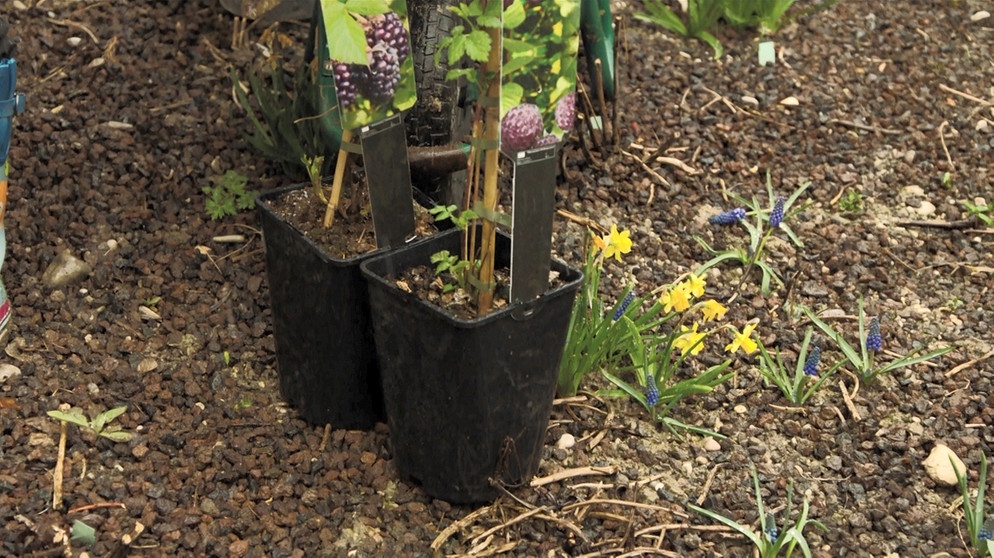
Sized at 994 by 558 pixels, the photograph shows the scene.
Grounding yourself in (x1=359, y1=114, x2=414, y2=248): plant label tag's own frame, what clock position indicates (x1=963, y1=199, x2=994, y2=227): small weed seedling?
The small weed seedling is roughly at 8 o'clock from the plant label tag.

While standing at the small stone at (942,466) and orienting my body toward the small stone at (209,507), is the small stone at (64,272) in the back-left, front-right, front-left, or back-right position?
front-right

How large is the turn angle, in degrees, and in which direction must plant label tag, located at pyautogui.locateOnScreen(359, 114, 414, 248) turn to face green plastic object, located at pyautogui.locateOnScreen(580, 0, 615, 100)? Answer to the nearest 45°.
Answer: approximately 135° to its left

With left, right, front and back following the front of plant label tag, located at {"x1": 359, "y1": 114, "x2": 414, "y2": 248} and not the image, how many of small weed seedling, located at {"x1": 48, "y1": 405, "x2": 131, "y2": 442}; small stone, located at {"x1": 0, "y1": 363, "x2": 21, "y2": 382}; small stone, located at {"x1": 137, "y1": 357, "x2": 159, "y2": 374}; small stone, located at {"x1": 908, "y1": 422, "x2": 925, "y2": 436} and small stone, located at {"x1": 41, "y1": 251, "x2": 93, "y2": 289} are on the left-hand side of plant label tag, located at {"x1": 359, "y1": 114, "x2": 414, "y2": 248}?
1

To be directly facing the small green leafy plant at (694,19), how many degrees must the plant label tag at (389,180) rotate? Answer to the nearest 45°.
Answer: approximately 135° to its left

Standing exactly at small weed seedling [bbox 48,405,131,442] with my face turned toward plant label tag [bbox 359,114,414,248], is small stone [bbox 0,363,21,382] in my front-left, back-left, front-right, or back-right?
back-left

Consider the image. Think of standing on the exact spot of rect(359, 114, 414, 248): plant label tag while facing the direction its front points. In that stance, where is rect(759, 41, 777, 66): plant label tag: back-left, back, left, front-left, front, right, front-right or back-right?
back-left

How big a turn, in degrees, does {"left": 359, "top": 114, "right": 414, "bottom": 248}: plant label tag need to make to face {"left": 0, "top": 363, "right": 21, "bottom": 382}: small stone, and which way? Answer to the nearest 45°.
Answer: approximately 90° to its right

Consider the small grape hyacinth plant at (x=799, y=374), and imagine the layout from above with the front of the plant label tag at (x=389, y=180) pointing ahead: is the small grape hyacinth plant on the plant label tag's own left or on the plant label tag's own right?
on the plant label tag's own left

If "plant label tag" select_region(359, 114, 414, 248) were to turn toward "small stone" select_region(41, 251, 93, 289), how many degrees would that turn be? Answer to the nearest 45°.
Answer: approximately 135° to its right

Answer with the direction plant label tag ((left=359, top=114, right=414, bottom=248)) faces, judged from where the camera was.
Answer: facing the viewer

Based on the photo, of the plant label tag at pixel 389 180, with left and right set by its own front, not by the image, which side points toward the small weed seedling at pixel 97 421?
right

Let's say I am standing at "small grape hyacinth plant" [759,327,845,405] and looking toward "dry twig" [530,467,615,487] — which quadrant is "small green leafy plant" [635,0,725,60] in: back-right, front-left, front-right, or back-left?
back-right

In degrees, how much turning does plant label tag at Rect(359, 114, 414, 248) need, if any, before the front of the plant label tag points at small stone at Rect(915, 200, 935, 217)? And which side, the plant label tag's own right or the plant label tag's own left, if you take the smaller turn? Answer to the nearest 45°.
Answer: approximately 135° to the plant label tag's own left
